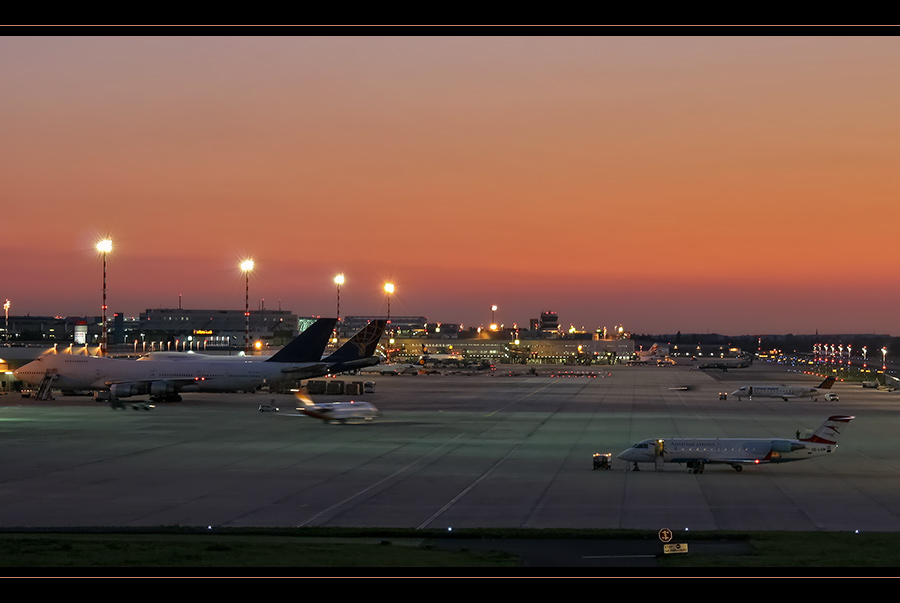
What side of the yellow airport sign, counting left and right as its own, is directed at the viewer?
front
